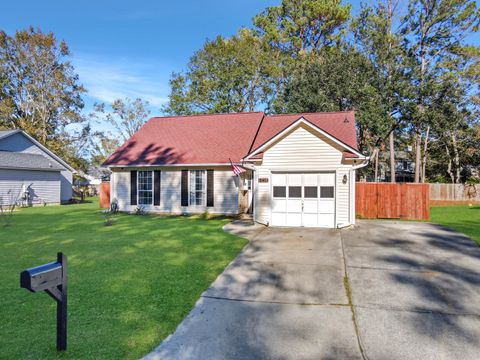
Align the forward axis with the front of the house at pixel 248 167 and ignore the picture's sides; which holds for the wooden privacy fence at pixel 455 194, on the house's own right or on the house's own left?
on the house's own left

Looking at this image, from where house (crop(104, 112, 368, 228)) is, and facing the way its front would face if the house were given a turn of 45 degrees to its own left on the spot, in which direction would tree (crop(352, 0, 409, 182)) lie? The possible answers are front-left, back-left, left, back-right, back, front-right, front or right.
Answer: left

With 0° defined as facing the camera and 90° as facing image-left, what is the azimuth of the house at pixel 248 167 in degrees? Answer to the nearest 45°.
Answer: approximately 0°

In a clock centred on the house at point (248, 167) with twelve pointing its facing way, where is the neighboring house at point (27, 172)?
The neighboring house is roughly at 4 o'clock from the house.

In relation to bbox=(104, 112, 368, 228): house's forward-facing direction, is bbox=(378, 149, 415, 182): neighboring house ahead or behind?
behind

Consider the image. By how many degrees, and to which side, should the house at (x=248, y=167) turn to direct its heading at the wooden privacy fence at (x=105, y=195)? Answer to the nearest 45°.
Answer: approximately 135° to its right

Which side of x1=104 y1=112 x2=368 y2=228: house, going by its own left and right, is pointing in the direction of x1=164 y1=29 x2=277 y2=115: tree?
back

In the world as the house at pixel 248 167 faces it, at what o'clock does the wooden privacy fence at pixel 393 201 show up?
The wooden privacy fence is roughly at 9 o'clock from the house.

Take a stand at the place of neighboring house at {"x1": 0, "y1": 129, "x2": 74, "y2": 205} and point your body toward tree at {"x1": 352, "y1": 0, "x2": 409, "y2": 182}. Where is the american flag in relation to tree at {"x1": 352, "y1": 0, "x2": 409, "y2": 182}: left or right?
right

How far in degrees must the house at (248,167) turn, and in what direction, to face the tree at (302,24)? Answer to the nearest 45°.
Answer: approximately 180°

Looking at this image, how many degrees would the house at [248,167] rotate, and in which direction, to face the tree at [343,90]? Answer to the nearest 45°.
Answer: approximately 135° to its left
